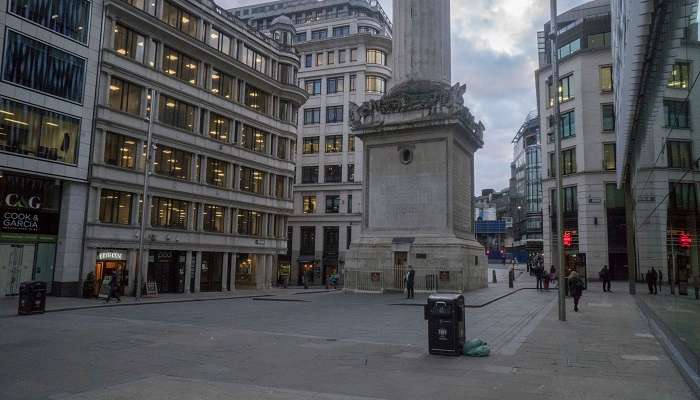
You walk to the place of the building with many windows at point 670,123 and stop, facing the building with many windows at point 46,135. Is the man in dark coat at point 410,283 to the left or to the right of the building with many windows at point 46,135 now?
right

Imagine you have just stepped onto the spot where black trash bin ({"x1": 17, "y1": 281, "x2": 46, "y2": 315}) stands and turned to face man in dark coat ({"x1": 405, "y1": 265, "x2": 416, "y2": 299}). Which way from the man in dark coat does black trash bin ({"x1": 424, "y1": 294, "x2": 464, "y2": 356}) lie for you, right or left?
right

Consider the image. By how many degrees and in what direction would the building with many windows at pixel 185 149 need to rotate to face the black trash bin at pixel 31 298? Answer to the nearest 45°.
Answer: approximately 45° to its right

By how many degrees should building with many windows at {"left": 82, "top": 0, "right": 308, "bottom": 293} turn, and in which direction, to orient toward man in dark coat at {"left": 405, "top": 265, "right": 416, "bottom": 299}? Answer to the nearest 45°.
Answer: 0° — it already faces them

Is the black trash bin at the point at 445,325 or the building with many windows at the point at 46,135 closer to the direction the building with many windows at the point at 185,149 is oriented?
the black trash bin

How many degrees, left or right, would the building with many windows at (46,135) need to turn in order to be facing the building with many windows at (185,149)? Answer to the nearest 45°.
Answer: approximately 90° to its left

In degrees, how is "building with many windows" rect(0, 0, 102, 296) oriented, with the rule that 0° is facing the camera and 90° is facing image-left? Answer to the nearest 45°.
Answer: approximately 315°

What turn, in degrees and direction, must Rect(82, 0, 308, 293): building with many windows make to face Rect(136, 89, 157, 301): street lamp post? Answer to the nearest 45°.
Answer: approximately 45° to its right

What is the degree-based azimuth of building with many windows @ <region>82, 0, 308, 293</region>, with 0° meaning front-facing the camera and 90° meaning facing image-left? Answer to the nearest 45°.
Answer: approximately 315°

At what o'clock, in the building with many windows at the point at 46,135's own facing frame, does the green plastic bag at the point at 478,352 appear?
The green plastic bag is roughly at 1 o'clock from the building with many windows.
